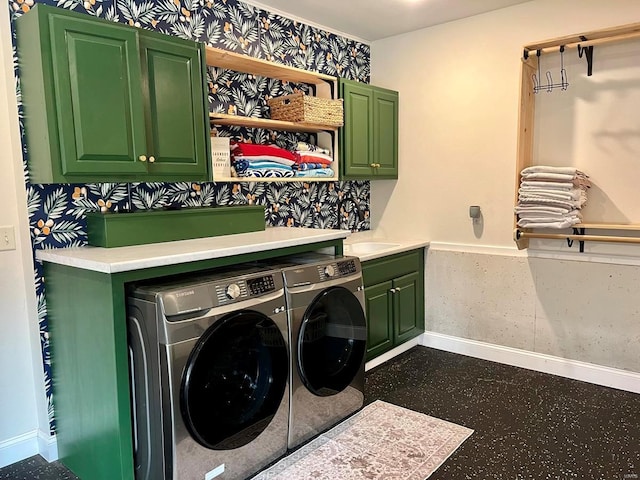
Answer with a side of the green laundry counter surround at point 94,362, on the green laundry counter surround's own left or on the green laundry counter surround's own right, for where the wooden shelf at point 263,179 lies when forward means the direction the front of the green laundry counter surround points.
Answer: on the green laundry counter surround's own left

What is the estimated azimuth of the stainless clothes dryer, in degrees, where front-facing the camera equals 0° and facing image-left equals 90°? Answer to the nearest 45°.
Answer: approximately 315°

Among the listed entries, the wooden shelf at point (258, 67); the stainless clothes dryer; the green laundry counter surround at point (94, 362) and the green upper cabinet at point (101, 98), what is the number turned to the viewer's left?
0

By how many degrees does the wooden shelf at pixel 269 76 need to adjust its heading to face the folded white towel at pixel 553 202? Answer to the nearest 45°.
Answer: approximately 45° to its left

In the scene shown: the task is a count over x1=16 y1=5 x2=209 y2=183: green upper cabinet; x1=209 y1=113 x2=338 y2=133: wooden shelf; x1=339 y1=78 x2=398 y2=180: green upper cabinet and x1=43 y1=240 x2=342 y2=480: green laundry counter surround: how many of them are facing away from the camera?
0

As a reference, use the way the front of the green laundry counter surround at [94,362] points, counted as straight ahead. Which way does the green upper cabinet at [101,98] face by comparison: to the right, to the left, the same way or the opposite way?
the same way

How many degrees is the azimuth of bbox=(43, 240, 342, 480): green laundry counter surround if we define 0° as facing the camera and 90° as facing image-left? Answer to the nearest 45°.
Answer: approximately 315°

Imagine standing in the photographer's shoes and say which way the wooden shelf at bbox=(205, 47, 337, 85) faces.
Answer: facing the viewer and to the right of the viewer

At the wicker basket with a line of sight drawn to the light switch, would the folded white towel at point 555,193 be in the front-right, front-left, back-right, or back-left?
back-left

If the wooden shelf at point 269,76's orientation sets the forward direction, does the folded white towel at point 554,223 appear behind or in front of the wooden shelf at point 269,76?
in front

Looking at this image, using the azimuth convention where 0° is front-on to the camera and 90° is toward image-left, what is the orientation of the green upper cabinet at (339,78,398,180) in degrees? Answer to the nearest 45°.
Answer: approximately 315°

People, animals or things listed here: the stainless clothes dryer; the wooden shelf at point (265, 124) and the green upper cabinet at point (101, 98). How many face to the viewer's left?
0

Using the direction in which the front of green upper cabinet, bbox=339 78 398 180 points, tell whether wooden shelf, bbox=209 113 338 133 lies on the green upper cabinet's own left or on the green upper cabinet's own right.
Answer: on the green upper cabinet's own right

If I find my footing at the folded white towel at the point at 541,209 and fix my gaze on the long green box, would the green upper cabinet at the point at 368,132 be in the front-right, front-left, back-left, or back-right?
front-right
